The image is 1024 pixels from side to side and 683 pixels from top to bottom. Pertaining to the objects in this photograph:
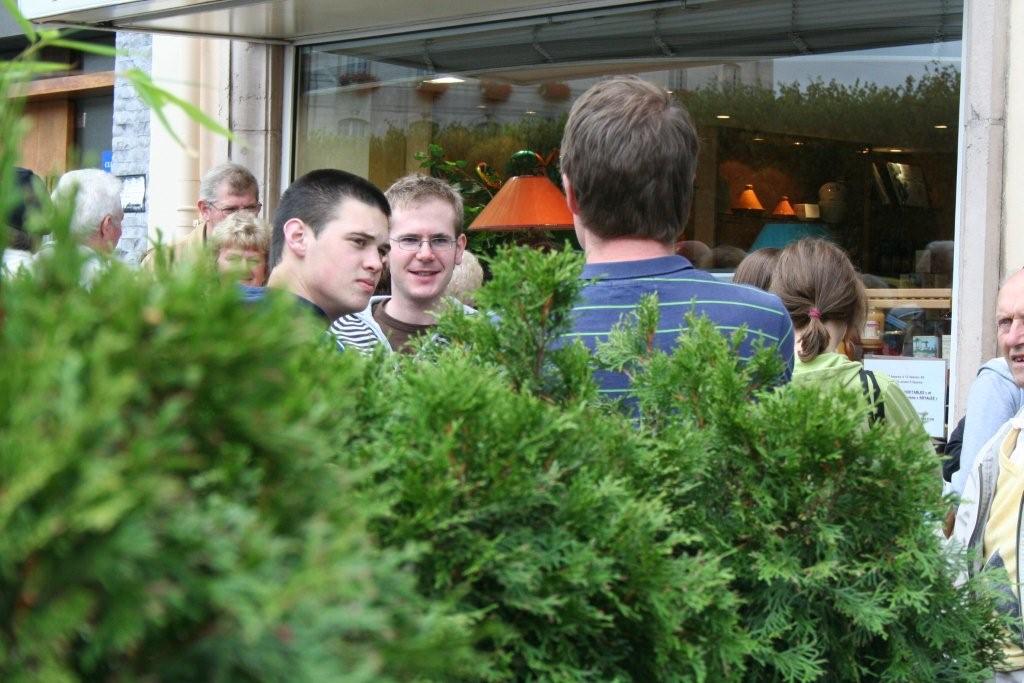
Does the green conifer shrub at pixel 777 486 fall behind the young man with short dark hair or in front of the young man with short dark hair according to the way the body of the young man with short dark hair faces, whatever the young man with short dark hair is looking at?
in front

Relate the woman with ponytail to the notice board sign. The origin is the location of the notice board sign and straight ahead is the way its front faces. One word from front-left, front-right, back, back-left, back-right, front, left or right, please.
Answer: front

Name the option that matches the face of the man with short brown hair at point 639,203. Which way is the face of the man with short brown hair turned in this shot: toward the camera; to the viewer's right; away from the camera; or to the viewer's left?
away from the camera

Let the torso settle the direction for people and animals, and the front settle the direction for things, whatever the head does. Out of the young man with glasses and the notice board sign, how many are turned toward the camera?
2

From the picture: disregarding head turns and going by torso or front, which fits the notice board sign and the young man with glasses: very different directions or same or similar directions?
same or similar directions

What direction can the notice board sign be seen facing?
toward the camera

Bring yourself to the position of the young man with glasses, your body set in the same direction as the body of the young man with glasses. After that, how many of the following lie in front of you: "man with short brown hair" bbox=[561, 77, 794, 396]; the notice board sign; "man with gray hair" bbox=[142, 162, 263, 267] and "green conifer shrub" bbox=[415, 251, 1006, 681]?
2

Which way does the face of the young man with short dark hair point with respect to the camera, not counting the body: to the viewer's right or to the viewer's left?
to the viewer's right

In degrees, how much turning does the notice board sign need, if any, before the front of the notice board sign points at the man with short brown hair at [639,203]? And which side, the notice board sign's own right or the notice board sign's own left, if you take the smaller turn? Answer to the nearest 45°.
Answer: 0° — it already faces them

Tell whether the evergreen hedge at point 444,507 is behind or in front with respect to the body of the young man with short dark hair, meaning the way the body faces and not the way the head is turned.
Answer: in front

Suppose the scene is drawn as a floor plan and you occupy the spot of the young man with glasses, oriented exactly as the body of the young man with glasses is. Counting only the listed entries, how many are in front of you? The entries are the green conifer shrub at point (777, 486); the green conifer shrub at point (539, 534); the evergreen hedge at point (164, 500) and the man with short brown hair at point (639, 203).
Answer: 4

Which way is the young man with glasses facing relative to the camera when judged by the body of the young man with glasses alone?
toward the camera

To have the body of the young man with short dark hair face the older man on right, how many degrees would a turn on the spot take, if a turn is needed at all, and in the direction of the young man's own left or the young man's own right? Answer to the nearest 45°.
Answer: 0° — they already face them
